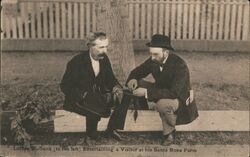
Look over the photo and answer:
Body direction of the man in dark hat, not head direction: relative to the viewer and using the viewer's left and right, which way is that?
facing the viewer and to the left of the viewer

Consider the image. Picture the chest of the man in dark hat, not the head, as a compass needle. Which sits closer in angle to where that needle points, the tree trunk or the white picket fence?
the tree trunk

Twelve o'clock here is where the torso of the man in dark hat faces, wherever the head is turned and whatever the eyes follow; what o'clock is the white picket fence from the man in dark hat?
The white picket fence is roughly at 4 o'clock from the man in dark hat.

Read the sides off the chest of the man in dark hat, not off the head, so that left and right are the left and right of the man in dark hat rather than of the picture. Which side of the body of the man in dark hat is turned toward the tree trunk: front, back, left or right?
right

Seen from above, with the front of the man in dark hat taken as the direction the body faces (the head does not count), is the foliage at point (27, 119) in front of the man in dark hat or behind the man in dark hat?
in front

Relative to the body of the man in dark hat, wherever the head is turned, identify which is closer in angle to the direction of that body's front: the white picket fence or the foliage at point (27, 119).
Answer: the foliage
